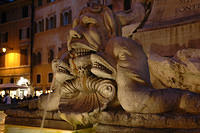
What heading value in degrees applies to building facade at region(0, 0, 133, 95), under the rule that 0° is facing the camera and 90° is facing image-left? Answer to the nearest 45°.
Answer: approximately 45°

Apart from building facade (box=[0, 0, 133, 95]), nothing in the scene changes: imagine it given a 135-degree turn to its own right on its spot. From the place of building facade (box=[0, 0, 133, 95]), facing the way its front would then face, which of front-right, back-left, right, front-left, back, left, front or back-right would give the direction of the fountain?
back
